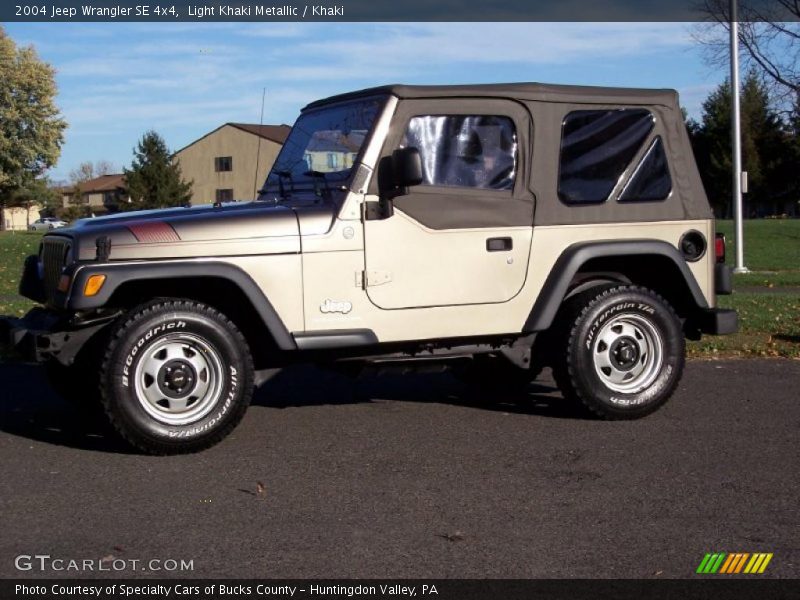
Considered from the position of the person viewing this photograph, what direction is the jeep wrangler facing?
facing to the left of the viewer

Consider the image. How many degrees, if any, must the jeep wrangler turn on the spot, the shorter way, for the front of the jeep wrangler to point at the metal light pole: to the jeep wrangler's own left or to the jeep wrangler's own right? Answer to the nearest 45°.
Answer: approximately 135° to the jeep wrangler's own right
